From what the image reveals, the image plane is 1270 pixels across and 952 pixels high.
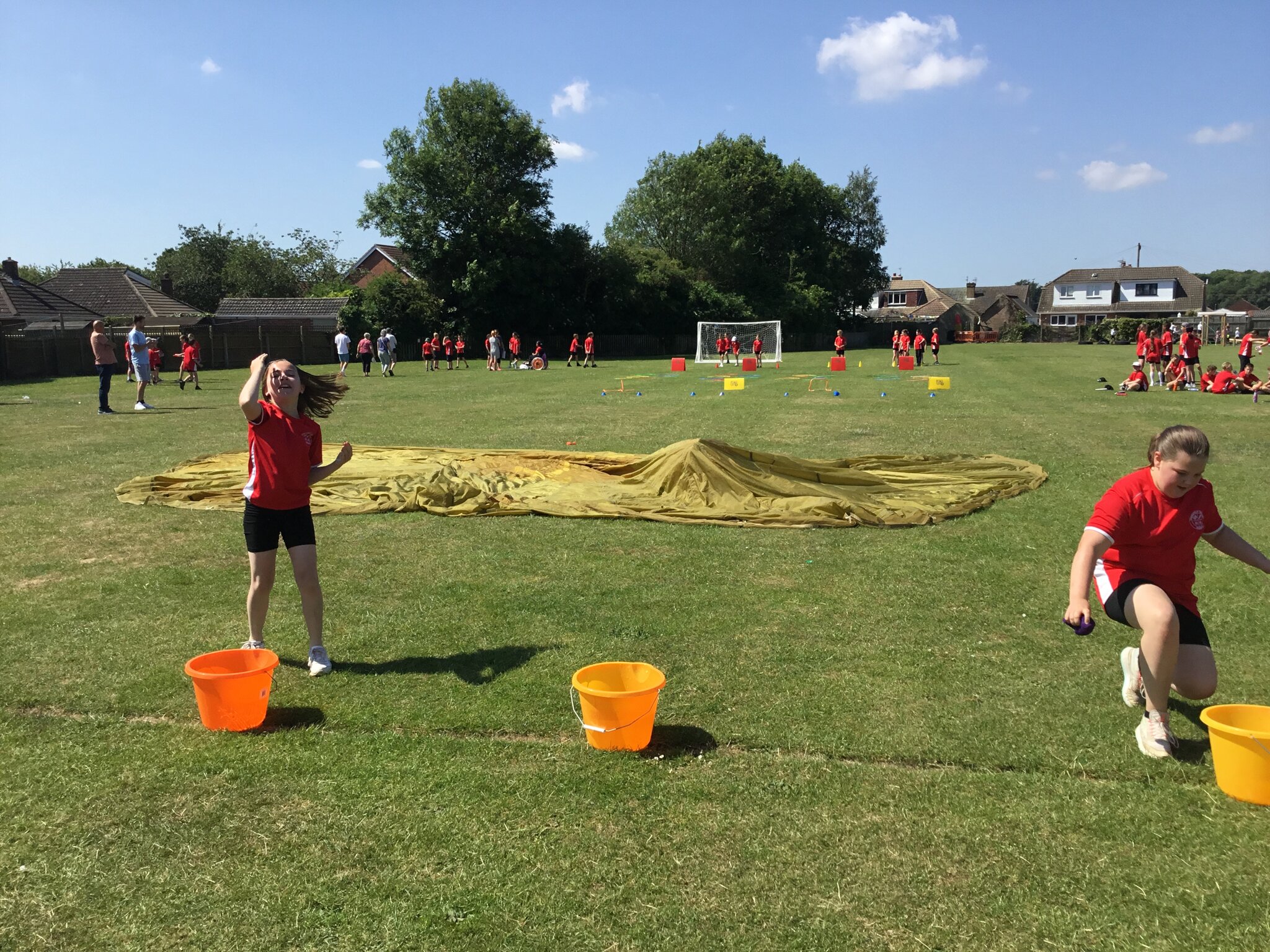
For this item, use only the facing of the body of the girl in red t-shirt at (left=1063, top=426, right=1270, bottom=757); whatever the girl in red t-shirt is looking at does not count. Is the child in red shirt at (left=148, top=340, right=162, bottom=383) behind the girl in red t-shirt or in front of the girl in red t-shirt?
behind

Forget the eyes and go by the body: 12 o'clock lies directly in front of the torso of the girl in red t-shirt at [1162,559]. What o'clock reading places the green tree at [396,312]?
The green tree is roughly at 6 o'clock from the girl in red t-shirt.

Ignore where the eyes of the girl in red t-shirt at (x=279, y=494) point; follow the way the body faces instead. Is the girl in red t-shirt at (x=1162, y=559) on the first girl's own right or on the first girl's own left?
on the first girl's own left

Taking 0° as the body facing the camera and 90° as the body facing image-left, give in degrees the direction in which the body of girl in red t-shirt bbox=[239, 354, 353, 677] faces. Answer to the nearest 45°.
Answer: approximately 0°

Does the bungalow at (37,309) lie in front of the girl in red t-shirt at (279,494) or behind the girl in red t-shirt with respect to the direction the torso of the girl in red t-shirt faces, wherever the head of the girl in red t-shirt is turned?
behind

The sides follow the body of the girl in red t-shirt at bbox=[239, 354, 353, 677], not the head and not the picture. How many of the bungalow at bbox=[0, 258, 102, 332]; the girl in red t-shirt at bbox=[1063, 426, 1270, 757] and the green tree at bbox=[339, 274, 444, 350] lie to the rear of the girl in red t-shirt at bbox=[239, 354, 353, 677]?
2

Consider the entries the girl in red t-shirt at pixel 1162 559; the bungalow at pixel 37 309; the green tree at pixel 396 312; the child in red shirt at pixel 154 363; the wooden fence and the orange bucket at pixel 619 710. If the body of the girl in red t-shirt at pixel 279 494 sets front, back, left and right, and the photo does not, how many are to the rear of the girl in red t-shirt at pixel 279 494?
4

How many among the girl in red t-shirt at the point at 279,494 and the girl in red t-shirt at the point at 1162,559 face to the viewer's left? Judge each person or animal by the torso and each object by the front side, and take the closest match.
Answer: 0

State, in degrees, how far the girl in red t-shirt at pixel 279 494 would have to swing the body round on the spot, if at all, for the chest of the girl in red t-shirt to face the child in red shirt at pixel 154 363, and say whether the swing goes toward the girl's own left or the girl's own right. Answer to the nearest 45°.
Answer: approximately 180°

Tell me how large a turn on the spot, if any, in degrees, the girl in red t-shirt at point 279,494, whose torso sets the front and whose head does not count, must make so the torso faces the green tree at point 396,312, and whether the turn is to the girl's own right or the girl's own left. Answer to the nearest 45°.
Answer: approximately 180°
